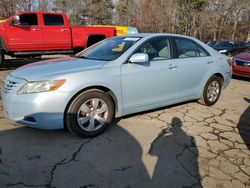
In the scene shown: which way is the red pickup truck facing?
to the viewer's left

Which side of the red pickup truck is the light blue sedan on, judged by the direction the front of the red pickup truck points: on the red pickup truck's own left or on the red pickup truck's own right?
on the red pickup truck's own left

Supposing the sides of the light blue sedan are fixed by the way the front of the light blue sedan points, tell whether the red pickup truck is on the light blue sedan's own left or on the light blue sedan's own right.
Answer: on the light blue sedan's own right

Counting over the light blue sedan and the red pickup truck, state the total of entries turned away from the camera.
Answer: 0
